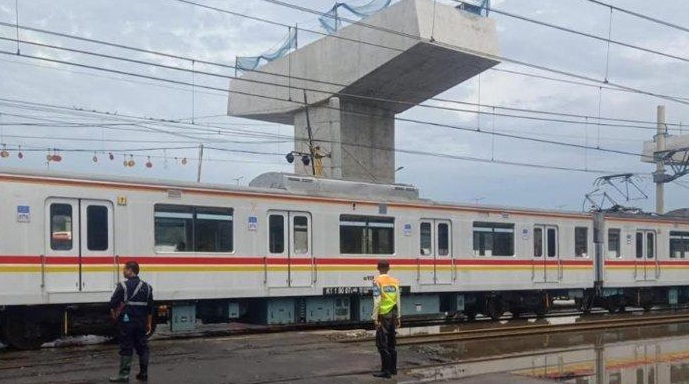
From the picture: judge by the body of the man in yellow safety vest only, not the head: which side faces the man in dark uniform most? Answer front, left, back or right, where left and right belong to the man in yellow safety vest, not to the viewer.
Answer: left

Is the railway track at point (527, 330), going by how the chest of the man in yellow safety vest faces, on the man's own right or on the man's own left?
on the man's own right

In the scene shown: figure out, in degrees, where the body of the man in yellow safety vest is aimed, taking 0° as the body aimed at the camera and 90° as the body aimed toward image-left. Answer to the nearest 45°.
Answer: approximately 135°

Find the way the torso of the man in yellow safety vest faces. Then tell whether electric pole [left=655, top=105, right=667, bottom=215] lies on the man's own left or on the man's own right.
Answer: on the man's own right
